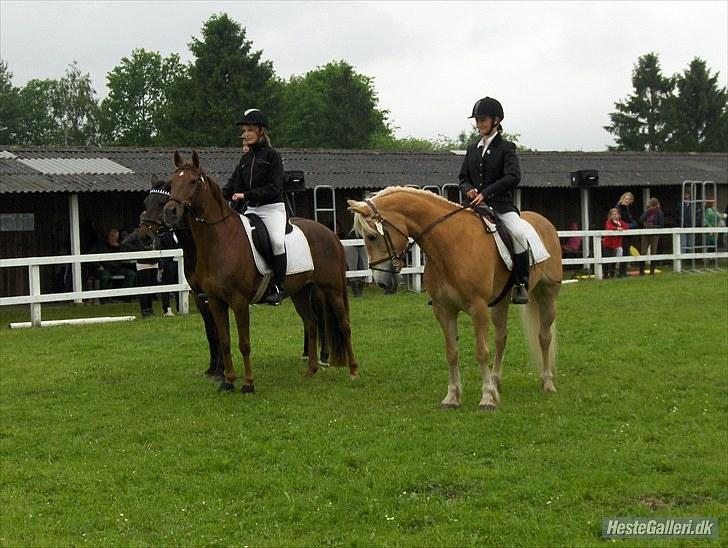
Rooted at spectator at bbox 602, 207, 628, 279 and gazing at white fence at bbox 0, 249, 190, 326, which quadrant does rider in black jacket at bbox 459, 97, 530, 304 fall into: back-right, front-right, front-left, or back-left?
front-left

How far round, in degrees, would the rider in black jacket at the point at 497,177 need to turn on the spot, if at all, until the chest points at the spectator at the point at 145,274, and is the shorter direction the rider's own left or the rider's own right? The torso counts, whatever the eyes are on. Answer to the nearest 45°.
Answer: approximately 90° to the rider's own right

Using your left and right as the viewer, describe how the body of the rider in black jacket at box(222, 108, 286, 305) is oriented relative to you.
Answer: facing the viewer and to the left of the viewer

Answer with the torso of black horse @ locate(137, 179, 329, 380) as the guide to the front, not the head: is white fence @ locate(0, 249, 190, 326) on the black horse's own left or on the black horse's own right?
on the black horse's own right

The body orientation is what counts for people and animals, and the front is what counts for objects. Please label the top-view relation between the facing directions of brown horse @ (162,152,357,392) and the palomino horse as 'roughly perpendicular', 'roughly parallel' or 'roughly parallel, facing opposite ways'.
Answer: roughly parallel

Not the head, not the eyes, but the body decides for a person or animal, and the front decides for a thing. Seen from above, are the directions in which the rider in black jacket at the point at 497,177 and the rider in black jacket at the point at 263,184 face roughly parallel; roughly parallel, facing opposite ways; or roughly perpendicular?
roughly parallel

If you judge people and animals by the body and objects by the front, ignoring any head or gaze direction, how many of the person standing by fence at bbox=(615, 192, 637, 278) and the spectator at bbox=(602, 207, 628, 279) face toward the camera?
2

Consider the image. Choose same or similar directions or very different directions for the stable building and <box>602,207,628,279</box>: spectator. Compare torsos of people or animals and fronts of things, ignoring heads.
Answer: same or similar directions

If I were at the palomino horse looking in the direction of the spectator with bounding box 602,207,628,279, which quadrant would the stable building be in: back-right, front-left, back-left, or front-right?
front-left

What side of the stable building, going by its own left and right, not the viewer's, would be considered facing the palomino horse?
front

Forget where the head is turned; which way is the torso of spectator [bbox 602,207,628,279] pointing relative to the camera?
toward the camera

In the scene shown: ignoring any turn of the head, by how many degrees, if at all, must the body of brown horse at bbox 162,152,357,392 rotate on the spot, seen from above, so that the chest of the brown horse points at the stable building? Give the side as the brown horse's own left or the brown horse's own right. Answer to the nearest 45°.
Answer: approximately 135° to the brown horse's own right

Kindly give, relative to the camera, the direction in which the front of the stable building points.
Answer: facing the viewer
